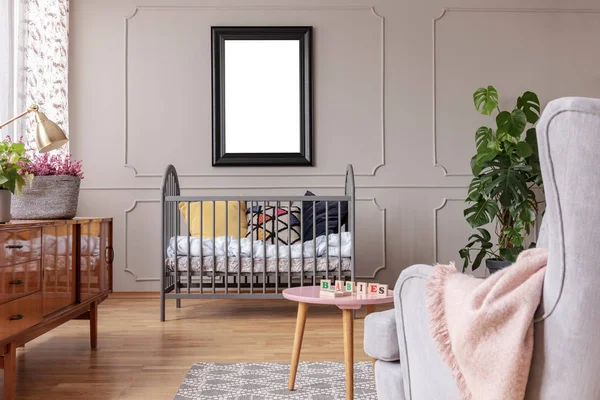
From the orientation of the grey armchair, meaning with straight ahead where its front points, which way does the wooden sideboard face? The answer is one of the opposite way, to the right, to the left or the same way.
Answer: the opposite way

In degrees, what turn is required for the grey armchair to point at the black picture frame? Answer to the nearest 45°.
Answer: approximately 45° to its right

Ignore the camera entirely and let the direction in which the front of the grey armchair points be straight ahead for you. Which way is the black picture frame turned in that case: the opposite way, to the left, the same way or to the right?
to the left

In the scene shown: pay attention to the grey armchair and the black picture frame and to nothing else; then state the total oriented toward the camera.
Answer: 1

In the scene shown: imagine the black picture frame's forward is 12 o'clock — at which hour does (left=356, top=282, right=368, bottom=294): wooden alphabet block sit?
The wooden alphabet block is roughly at 12 o'clock from the black picture frame.

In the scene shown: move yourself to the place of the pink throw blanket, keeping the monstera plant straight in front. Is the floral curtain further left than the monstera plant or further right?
left

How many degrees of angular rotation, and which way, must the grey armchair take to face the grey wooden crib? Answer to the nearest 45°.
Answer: approximately 45° to its right

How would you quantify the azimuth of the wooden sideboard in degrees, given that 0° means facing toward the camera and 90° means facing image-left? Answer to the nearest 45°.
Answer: approximately 315°

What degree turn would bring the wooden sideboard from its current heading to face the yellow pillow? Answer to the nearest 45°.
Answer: approximately 90° to its left

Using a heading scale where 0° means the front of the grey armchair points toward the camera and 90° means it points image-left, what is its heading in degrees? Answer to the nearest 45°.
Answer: approximately 90°

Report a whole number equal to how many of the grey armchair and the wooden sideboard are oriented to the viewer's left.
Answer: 1
